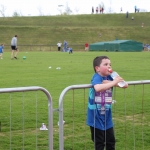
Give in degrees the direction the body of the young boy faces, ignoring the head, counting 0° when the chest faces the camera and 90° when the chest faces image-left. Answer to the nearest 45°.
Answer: approximately 315°
